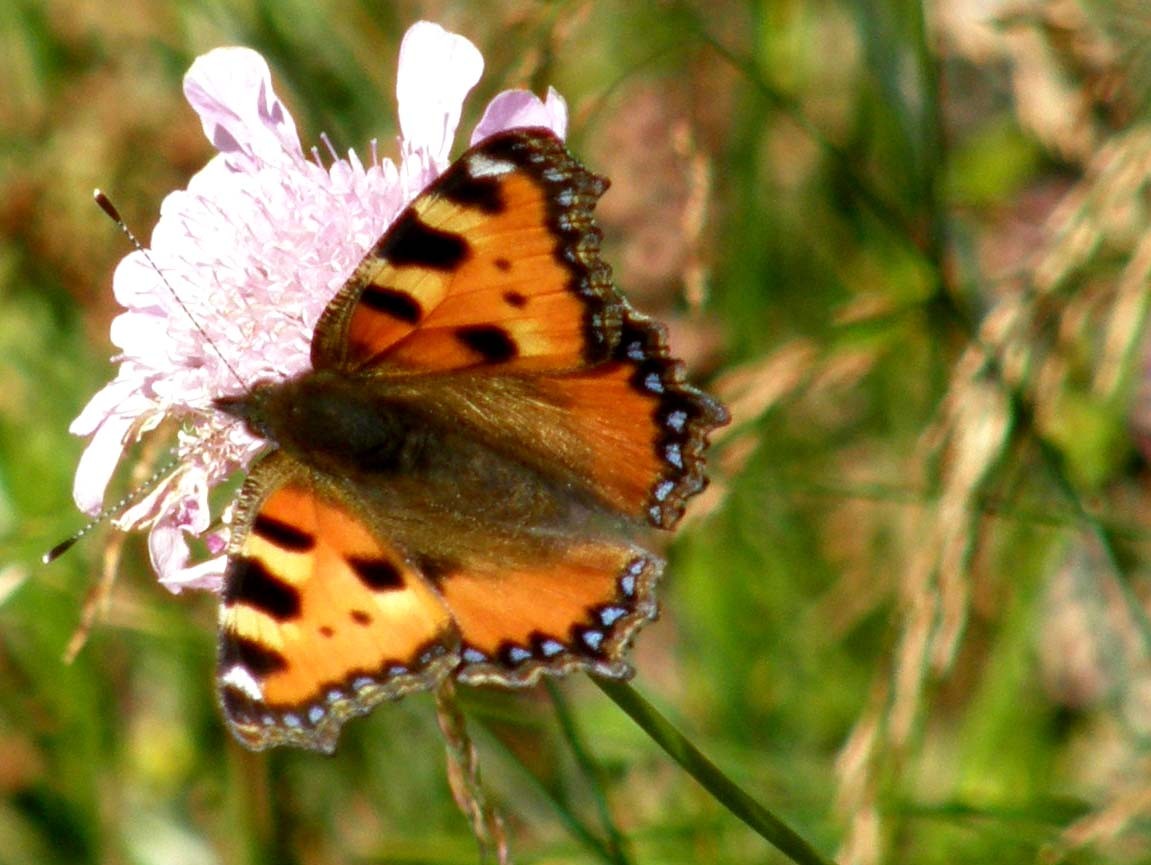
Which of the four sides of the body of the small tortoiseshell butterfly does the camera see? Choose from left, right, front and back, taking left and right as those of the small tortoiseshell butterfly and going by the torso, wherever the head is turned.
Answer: left
